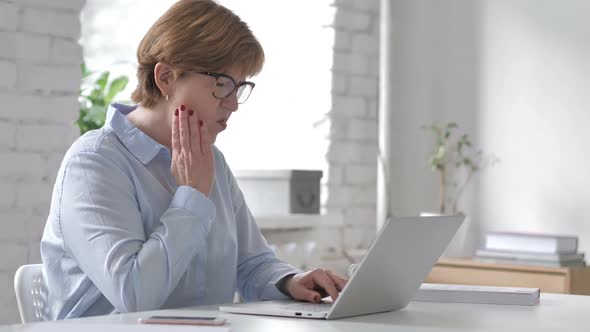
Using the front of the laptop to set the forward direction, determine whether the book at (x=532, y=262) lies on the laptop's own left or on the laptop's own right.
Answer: on the laptop's own right

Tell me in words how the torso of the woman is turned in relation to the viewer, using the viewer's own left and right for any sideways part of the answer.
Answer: facing the viewer and to the right of the viewer

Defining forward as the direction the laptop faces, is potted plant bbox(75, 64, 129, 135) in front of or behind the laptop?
in front

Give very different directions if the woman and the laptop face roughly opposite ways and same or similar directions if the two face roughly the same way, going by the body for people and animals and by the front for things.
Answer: very different directions

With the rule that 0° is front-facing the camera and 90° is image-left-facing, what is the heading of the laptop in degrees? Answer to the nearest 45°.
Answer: approximately 135°

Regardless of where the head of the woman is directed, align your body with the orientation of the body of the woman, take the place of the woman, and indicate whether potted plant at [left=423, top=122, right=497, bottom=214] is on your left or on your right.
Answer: on your left

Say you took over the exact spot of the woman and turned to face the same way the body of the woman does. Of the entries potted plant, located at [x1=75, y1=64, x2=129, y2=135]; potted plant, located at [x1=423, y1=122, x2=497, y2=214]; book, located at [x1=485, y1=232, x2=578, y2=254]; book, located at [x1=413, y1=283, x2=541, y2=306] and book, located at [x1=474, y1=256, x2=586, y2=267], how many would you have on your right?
0

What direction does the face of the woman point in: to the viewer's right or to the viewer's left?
to the viewer's right

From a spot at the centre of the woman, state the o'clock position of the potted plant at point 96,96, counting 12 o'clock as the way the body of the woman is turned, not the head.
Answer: The potted plant is roughly at 7 o'clock from the woman.

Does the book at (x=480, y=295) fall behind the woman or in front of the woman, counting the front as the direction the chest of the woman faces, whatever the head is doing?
in front

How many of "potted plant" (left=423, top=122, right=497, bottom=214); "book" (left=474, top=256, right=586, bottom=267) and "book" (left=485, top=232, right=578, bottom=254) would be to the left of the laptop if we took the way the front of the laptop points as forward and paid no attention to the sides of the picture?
0
